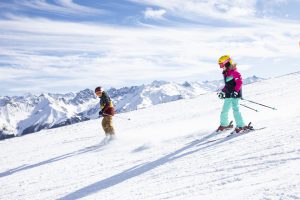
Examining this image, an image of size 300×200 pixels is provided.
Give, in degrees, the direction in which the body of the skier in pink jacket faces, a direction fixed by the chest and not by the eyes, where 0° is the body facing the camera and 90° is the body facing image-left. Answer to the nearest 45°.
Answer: approximately 45°
